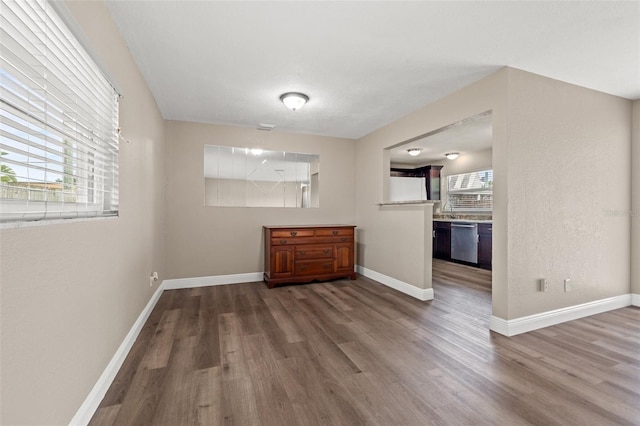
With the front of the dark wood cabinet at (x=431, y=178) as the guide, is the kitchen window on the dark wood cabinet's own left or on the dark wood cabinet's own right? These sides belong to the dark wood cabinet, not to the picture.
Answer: on the dark wood cabinet's own left

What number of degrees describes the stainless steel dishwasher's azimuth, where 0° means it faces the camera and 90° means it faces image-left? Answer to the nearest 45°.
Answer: approximately 45°

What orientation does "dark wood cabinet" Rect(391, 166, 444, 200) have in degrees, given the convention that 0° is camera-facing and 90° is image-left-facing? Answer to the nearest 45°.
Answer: approximately 45°
